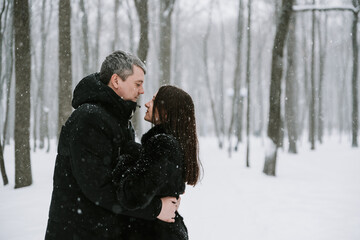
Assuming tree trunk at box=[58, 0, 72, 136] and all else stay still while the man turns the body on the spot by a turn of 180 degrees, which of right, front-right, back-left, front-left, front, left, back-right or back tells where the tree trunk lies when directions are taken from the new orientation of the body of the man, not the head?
right

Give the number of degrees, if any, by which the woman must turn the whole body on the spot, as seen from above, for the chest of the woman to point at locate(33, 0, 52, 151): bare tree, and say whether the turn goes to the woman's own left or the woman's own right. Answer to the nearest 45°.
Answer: approximately 90° to the woman's own right

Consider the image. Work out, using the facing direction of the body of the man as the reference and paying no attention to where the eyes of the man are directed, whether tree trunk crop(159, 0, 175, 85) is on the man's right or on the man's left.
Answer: on the man's left

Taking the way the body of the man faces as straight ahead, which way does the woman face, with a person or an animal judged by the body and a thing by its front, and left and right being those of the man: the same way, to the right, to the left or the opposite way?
the opposite way

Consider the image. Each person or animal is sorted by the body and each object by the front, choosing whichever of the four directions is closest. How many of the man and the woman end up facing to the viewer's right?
1

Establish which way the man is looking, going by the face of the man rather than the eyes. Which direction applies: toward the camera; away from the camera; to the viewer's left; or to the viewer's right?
to the viewer's right

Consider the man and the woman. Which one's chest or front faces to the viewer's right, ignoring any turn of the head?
the man

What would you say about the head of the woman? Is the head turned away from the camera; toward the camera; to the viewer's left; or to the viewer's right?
to the viewer's left

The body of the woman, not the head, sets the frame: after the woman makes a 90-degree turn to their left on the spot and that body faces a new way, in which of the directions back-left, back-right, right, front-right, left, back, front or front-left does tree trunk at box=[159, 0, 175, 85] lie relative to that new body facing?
back

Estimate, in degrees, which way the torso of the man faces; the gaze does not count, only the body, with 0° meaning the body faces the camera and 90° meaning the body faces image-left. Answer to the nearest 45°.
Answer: approximately 270°

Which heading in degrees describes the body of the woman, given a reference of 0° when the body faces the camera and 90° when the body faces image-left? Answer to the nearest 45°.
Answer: approximately 90°
